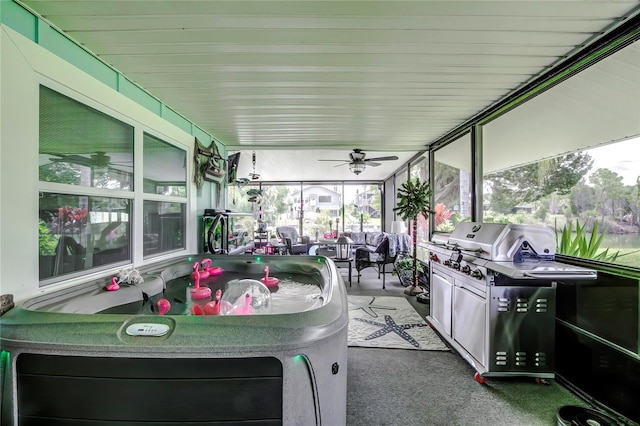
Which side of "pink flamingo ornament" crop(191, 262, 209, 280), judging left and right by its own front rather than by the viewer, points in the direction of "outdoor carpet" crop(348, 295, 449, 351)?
back

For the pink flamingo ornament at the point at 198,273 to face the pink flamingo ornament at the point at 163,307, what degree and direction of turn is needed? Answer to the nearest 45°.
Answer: approximately 90° to its left

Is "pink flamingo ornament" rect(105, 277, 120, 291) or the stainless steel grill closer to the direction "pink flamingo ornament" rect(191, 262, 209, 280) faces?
the pink flamingo ornament

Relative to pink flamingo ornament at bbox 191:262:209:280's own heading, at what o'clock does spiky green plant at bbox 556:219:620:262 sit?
The spiky green plant is roughly at 7 o'clock from the pink flamingo ornament.

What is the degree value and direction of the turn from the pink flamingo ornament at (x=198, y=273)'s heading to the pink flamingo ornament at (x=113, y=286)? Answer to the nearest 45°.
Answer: approximately 45° to its left

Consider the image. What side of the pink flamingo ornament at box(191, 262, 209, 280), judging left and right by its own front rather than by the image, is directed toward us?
left

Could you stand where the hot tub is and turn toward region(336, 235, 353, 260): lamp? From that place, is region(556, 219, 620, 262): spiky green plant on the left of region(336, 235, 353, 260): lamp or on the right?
right
